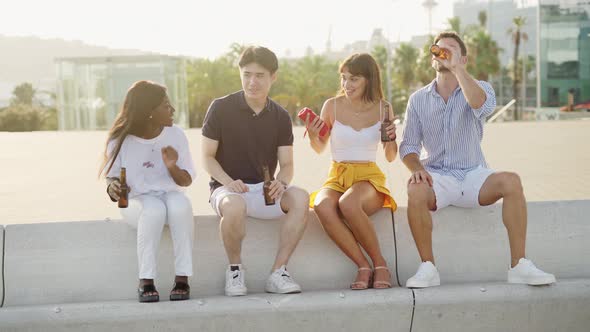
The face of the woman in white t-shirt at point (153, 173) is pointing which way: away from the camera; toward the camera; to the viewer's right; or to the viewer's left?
to the viewer's right

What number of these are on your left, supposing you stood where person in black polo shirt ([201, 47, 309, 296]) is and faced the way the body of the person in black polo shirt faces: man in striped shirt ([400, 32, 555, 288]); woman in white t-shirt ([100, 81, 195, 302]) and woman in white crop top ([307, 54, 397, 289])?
2

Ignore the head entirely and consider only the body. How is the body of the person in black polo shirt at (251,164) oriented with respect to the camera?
toward the camera

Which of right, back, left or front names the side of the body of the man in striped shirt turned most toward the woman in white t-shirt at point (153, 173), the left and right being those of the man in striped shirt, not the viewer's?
right

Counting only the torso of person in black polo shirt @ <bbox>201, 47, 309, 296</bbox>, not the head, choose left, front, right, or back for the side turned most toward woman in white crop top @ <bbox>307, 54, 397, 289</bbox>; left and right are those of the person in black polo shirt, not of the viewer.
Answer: left

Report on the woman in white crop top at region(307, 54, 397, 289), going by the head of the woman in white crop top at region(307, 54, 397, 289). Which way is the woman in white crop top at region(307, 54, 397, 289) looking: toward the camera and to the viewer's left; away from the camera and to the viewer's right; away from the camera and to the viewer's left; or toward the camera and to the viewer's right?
toward the camera and to the viewer's left

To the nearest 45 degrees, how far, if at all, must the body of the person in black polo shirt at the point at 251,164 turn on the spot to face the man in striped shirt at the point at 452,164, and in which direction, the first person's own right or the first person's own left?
approximately 90° to the first person's own left

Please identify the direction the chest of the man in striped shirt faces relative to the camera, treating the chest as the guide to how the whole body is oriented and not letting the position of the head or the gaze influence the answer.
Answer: toward the camera

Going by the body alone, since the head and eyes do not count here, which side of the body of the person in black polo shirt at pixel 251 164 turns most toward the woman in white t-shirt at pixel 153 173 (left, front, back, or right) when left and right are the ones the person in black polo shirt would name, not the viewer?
right

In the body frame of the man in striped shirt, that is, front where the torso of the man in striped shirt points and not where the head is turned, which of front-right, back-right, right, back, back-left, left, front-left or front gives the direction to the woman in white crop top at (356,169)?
right

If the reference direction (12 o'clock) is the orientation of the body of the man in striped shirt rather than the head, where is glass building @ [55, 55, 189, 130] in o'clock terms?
The glass building is roughly at 5 o'clock from the man in striped shirt.

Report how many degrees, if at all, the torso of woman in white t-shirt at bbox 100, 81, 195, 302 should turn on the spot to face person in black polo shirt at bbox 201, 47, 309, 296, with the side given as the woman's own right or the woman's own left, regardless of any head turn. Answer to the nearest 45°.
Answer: approximately 90° to the woman's own left
